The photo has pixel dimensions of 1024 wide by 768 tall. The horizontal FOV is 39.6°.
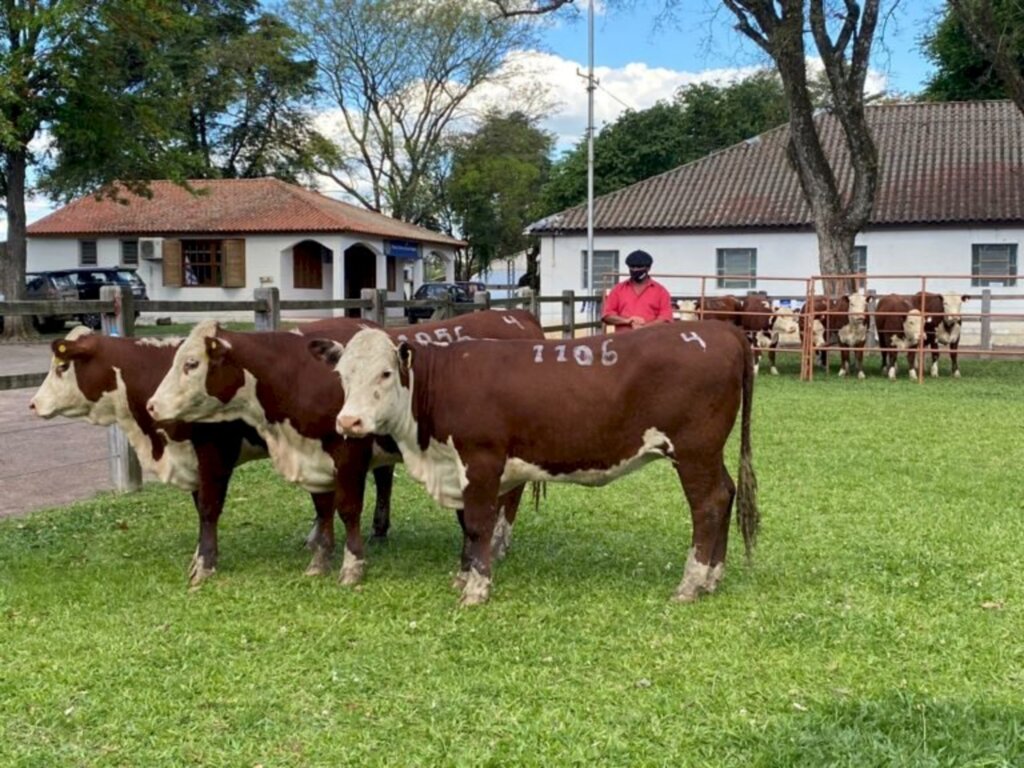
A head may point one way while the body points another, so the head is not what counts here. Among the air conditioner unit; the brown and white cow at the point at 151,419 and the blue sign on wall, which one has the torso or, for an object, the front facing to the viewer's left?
the brown and white cow

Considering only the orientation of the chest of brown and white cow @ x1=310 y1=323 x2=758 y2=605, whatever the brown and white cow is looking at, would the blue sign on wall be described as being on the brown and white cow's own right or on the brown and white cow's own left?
on the brown and white cow's own right

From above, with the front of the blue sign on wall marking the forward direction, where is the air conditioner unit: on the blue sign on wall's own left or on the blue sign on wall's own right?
on the blue sign on wall's own right

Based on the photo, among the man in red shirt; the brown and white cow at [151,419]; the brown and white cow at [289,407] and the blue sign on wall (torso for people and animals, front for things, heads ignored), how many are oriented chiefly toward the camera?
2

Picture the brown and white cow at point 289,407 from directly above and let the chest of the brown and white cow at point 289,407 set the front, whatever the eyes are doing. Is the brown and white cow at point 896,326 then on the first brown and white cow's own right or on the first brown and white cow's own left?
on the first brown and white cow's own right

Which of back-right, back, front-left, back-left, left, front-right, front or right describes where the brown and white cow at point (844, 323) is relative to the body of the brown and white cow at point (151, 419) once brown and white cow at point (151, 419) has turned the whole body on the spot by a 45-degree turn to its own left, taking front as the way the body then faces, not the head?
back

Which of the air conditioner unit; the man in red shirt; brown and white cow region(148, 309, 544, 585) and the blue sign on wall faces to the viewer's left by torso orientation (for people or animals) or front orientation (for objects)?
the brown and white cow

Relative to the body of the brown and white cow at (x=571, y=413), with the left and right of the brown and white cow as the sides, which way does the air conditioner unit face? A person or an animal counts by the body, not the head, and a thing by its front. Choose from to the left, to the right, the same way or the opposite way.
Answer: to the left

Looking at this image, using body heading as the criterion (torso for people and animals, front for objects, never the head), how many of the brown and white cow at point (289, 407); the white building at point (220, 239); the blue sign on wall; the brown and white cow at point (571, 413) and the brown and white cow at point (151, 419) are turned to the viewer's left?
3
